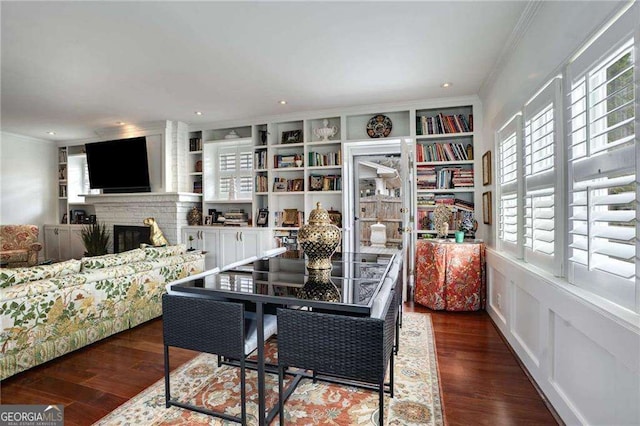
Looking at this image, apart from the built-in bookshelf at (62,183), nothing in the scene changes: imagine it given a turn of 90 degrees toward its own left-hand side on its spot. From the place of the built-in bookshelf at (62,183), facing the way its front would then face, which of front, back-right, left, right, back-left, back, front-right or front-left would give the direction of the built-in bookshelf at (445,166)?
front

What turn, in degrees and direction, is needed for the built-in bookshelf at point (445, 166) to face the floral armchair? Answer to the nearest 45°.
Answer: approximately 90° to its right

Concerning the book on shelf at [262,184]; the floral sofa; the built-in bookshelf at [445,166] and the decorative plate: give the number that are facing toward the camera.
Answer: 3

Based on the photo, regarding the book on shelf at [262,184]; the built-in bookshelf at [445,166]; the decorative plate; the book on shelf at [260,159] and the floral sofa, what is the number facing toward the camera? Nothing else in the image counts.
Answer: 4

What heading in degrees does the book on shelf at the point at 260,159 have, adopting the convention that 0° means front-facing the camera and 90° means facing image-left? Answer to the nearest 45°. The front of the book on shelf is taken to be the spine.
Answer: approximately 0°
